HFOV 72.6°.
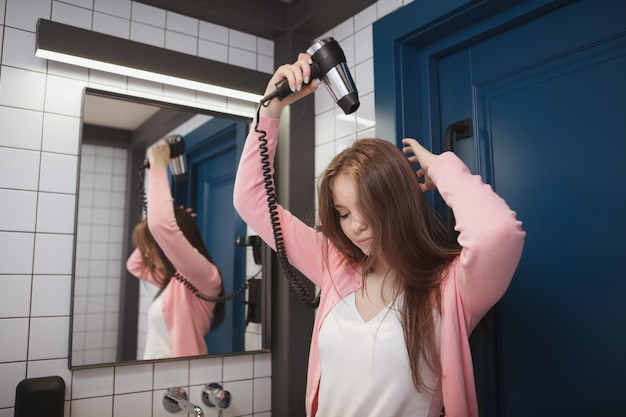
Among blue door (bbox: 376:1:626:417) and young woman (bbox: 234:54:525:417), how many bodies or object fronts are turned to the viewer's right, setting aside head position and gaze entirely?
0

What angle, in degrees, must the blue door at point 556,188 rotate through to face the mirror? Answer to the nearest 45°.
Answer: approximately 45° to its right

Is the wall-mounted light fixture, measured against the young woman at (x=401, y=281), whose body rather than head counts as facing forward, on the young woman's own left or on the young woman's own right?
on the young woman's own right

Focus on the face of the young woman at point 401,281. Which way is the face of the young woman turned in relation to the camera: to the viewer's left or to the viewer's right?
to the viewer's left

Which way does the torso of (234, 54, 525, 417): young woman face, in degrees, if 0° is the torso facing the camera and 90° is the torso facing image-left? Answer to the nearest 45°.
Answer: approximately 45°

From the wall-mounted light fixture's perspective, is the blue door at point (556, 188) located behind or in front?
in front

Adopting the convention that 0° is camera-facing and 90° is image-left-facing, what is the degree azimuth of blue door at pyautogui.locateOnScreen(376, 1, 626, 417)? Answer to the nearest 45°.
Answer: approximately 45°
